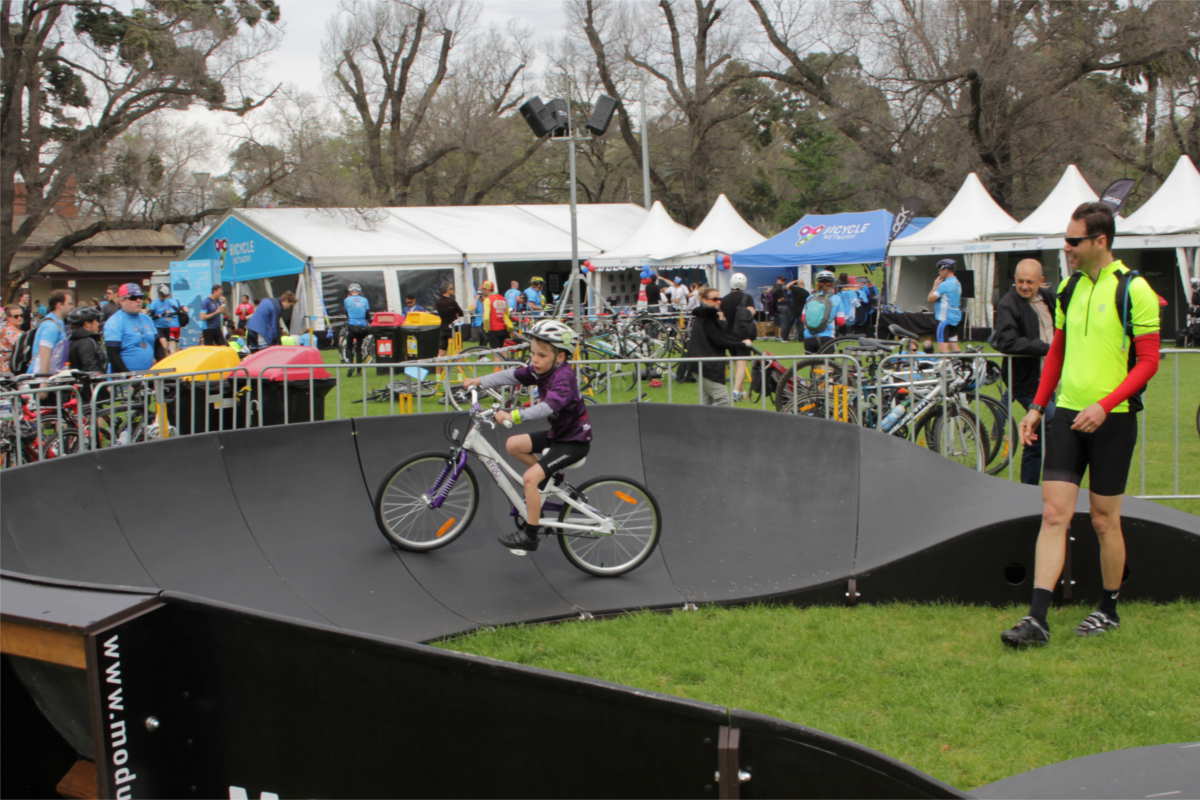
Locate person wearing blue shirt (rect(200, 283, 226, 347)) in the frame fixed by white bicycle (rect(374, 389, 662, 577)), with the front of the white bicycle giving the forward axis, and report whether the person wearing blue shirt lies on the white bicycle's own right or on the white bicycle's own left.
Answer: on the white bicycle's own right

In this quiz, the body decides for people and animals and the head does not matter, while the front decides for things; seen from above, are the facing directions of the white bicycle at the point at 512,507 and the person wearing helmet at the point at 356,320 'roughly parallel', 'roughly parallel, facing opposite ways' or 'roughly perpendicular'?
roughly perpendicular

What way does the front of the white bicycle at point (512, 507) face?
to the viewer's left
